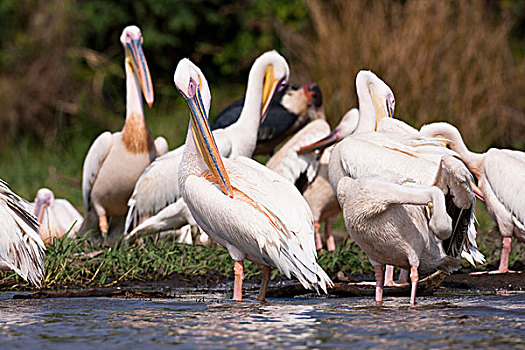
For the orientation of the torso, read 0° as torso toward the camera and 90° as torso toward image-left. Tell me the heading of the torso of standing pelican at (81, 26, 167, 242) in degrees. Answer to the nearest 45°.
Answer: approximately 315°

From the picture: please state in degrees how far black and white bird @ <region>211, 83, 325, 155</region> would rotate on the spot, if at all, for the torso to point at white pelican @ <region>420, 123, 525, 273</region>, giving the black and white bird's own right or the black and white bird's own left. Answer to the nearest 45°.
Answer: approximately 45° to the black and white bird's own right

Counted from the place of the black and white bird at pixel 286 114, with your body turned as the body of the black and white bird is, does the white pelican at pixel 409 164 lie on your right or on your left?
on your right

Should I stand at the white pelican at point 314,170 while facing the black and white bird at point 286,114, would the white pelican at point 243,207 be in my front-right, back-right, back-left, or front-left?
back-left

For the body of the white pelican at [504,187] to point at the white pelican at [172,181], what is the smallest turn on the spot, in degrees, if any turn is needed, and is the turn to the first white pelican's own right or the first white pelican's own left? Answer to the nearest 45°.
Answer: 0° — it already faces it

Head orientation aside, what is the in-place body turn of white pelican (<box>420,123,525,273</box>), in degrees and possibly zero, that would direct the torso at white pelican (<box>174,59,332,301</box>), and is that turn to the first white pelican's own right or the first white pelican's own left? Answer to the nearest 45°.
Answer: approximately 45° to the first white pelican's own left

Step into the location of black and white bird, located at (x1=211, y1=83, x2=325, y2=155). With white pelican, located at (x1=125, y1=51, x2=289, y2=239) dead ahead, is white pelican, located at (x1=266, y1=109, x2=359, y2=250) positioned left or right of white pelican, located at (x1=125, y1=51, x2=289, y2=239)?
left

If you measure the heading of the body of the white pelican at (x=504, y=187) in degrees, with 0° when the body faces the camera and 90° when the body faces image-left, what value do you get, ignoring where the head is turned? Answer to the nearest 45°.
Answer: approximately 90°

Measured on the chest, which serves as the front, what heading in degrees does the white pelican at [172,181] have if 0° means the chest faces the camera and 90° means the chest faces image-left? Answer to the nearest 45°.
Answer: approximately 270°

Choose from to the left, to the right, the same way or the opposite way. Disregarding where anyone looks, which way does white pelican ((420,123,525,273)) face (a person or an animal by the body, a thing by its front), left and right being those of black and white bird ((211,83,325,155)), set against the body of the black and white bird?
the opposite way
